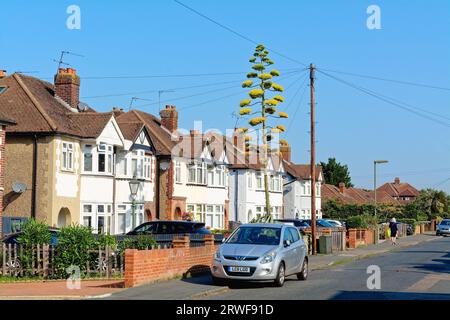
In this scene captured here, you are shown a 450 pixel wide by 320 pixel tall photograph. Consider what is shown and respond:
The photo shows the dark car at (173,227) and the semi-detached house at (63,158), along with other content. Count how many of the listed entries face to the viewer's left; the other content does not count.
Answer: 1

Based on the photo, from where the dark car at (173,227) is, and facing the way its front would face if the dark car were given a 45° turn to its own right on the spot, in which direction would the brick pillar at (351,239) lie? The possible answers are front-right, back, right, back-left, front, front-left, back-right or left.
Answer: right

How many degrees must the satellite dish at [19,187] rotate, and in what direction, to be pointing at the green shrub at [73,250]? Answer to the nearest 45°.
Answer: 0° — it already faces it

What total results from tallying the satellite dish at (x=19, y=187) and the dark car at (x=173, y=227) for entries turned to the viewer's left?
1

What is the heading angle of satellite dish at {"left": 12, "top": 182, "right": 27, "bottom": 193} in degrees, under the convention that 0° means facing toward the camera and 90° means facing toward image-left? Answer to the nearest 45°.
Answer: approximately 0°

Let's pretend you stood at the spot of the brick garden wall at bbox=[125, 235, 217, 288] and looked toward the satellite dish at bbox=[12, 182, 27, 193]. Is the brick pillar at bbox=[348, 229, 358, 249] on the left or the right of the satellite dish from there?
right

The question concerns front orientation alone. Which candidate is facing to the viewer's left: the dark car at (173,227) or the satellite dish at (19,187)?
the dark car

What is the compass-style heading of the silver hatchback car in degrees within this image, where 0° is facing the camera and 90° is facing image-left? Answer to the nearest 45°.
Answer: approximately 45°

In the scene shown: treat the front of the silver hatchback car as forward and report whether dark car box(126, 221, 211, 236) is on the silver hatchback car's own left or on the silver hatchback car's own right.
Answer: on the silver hatchback car's own right

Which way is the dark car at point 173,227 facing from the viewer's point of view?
to the viewer's left
